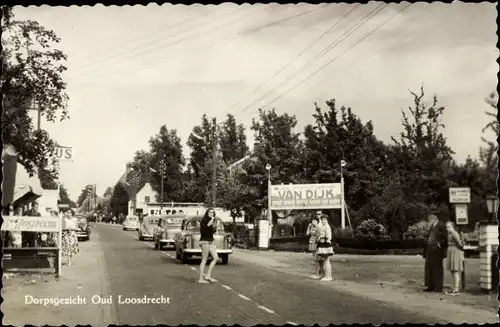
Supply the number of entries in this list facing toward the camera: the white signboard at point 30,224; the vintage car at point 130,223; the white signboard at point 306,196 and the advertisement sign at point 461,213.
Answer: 3

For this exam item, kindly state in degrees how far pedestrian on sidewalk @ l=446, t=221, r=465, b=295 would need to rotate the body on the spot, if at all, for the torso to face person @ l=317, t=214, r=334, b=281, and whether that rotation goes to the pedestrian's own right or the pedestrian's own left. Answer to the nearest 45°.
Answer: approximately 45° to the pedestrian's own right

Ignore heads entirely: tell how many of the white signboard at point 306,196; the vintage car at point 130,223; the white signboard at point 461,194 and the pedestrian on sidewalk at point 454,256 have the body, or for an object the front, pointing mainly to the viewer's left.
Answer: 1

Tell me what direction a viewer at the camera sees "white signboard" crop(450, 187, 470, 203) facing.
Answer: facing the viewer

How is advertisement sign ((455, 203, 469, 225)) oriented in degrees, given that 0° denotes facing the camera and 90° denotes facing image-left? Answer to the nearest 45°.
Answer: approximately 0°

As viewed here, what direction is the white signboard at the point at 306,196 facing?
toward the camera

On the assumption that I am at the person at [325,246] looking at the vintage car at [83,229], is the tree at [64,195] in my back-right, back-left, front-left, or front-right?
front-left

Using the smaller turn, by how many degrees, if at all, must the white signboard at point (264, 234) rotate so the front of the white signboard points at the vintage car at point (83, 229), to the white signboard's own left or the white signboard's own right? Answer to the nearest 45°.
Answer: approximately 135° to the white signboard's own right

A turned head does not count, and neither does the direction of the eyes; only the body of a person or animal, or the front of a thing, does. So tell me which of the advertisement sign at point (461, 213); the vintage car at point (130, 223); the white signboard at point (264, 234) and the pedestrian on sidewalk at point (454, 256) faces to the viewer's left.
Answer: the pedestrian on sidewalk
